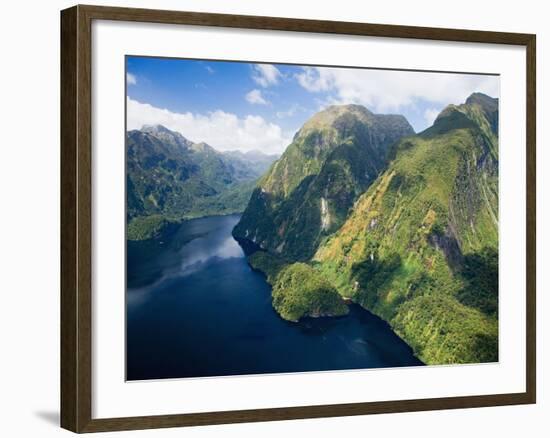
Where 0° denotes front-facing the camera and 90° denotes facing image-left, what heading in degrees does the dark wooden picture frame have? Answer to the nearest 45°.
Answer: approximately 315°
